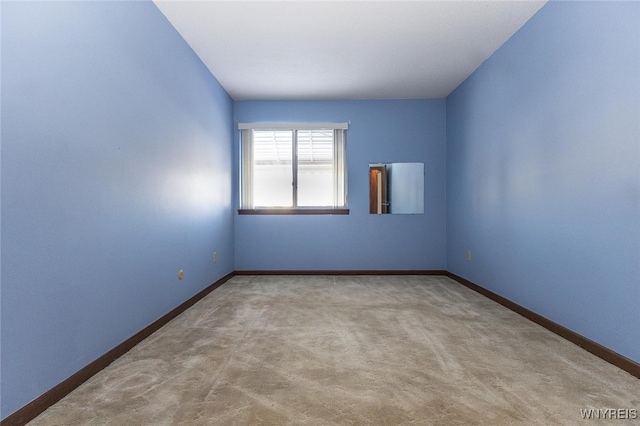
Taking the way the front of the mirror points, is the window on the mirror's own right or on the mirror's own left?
on the mirror's own right

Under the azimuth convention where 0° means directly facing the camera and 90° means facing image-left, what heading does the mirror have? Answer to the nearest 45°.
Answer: approximately 0°
